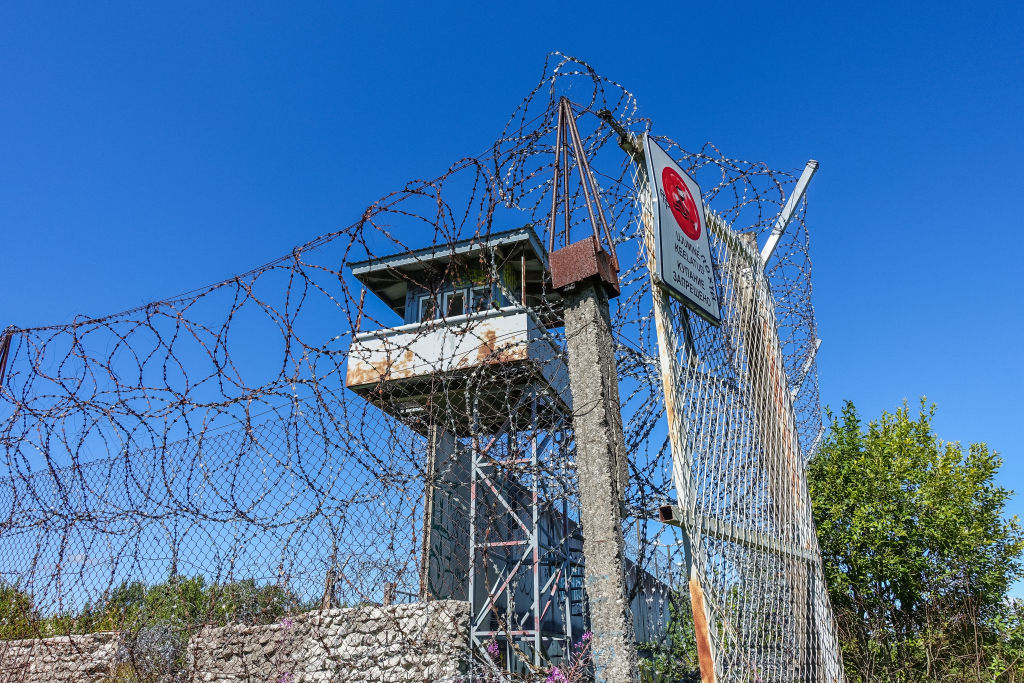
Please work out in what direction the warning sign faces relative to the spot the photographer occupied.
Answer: facing the viewer and to the right of the viewer

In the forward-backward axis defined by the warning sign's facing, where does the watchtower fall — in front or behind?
behind

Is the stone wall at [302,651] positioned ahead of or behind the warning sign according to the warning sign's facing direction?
behind
